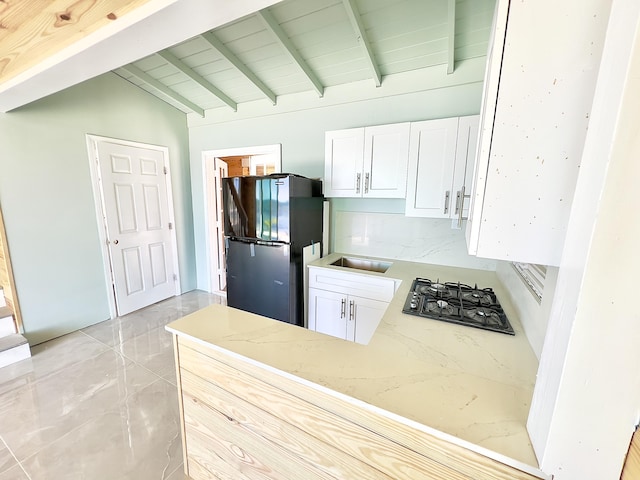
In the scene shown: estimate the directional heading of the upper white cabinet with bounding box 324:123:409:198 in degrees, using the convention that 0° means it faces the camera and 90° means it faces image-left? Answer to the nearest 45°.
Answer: approximately 45°

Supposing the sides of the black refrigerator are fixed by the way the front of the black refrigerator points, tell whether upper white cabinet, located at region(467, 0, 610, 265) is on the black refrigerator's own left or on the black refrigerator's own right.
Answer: on the black refrigerator's own left

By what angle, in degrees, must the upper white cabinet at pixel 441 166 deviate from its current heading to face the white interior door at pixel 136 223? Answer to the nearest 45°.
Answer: approximately 45° to its right

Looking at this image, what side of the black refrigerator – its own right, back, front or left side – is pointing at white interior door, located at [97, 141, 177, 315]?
right

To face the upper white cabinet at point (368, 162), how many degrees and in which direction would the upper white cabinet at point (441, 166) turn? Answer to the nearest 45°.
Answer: approximately 45° to its right

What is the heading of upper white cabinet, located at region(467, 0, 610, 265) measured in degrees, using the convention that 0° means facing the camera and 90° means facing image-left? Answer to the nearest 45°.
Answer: approximately 90°

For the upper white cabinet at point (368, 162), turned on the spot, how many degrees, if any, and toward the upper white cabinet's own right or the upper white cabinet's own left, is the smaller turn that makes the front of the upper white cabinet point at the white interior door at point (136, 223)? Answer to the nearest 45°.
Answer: approximately 45° to the upper white cabinet's own right

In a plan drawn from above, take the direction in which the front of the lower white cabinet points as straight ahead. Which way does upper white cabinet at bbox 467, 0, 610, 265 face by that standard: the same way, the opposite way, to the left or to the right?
to the right

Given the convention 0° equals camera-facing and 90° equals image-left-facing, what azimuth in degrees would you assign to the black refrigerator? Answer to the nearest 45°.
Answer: approximately 45°

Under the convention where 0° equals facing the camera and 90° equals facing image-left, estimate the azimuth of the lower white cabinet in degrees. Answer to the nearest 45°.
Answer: approximately 45°

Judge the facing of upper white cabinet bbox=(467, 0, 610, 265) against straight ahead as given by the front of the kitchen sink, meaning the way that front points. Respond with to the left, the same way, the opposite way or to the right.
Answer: to the right

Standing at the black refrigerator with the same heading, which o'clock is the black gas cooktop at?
The black gas cooktop is roughly at 9 o'clock from the black refrigerator.
